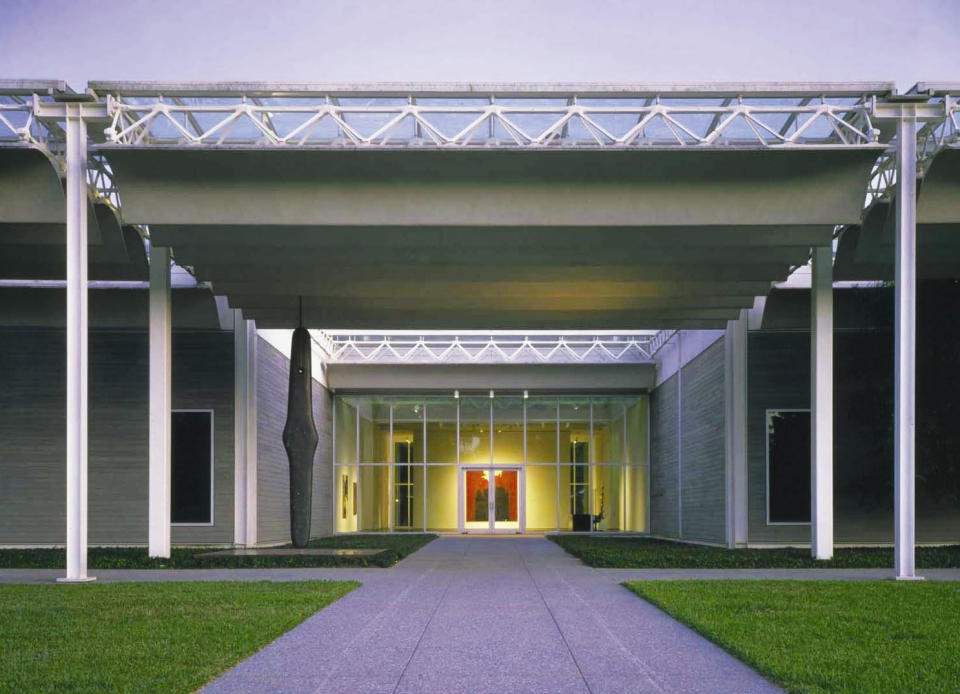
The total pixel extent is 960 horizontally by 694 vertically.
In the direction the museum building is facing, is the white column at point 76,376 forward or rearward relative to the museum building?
forward

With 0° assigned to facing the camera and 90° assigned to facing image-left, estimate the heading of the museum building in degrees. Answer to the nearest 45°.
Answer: approximately 0°
